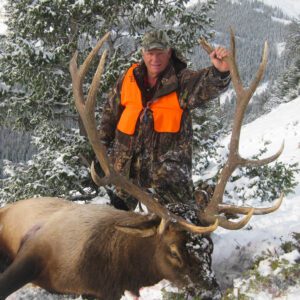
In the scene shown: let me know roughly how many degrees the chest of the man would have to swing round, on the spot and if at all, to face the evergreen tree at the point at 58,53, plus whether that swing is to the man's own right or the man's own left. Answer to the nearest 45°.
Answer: approximately 135° to the man's own right

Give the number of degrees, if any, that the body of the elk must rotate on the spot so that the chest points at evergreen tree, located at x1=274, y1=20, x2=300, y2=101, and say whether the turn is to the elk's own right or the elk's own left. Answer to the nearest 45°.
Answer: approximately 90° to the elk's own left

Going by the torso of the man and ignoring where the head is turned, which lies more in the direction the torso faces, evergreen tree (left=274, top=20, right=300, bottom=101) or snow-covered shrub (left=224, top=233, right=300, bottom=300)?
the snow-covered shrub

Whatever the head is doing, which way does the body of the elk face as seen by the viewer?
to the viewer's right

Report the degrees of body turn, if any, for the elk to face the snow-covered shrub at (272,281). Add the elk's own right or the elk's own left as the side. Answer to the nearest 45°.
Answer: approximately 45° to the elk's own right

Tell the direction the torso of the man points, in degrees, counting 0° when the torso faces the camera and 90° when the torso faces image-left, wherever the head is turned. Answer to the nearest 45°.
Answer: approximately 0°

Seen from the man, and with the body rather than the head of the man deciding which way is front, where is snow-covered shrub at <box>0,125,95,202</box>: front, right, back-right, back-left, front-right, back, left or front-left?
back-right

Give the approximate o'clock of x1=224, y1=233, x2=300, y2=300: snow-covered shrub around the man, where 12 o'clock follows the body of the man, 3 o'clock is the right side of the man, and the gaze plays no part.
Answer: The snow-covered shrub is roughly at 11 o'clock from the man.

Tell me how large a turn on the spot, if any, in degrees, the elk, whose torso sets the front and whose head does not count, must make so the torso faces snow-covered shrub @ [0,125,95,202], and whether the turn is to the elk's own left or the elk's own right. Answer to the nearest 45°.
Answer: approximately 90° to the elk's own left

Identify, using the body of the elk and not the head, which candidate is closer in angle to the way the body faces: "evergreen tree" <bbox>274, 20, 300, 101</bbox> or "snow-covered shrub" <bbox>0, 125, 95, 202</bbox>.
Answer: the evergreen tree
